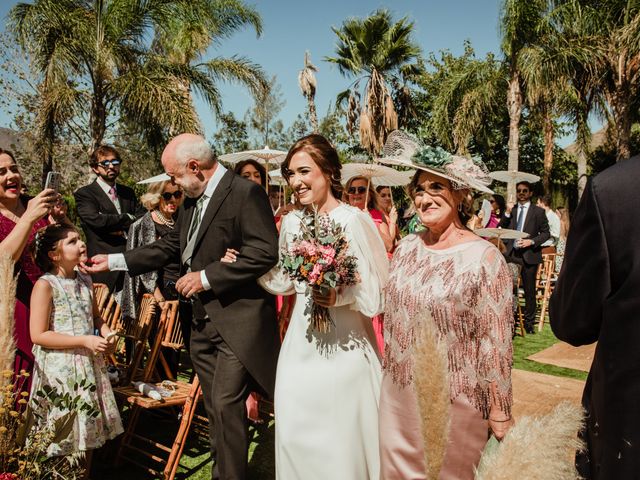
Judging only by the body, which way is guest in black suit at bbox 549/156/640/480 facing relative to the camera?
away from the camera

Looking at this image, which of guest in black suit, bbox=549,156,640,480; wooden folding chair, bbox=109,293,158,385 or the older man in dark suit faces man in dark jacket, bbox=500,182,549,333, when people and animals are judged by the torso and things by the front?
the guest in black suit

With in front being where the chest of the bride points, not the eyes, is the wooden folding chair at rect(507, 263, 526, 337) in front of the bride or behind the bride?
behind

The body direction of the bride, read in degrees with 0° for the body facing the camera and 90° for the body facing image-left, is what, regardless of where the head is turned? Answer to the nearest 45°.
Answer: approximately 45°

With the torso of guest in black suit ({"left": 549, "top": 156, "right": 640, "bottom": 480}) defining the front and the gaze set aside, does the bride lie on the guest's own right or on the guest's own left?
on the guest's own left

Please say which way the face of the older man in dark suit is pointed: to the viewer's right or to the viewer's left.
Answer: to the viewer's left

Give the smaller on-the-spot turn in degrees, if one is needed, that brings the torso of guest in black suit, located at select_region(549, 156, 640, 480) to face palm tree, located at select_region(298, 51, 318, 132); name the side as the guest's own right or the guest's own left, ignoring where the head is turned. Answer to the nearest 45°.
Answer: approximately 45° to the guest's own left

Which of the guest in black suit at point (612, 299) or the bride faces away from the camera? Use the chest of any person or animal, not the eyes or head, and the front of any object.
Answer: the guest in black suit

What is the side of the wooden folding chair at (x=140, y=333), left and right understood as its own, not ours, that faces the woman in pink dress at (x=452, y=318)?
left

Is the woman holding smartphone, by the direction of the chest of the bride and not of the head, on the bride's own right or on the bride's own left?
on the bride's own right
